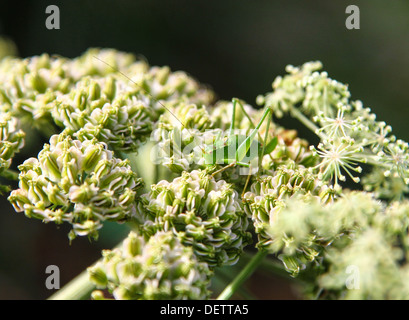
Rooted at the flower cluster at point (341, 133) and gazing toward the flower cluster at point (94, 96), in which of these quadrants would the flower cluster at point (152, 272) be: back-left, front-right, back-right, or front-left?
front-left

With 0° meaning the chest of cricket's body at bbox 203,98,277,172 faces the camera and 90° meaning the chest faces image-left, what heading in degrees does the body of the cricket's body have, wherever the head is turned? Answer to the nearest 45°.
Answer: approximately 90°
